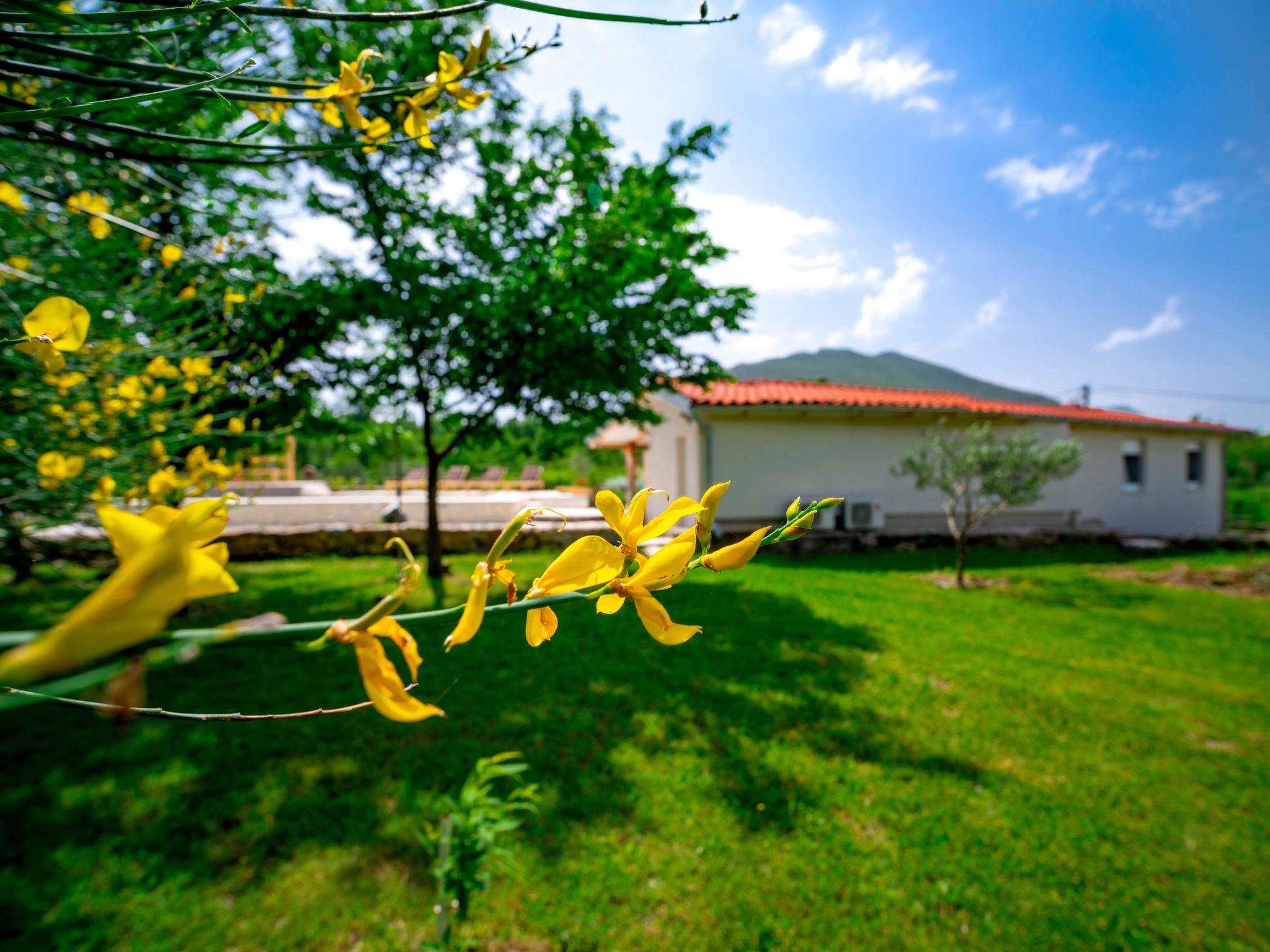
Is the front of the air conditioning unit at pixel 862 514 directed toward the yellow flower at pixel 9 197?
yes

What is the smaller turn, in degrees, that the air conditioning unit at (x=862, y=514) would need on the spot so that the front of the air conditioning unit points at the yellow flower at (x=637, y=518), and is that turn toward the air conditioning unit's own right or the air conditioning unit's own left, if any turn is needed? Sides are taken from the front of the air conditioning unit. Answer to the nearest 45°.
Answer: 0° — it already faces it

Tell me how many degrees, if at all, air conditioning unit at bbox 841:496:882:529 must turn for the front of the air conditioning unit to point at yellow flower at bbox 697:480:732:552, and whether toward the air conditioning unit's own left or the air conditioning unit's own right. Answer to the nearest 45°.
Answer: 0° — it already faces it

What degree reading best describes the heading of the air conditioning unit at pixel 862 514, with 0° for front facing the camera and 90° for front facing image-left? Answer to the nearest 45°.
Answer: approximately 0°

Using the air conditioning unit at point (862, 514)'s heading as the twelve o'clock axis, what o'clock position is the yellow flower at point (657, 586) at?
The yellow flower is roughly at 12 o'clock from the air conditioning unit.

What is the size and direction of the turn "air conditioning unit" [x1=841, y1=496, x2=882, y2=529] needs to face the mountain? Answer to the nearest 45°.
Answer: approximately 180°
